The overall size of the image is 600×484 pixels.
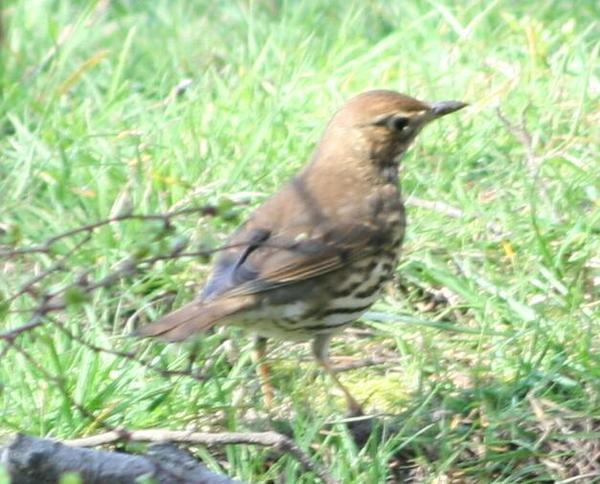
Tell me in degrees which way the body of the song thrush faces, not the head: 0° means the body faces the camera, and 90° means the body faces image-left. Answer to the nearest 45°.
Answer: approximately 270°

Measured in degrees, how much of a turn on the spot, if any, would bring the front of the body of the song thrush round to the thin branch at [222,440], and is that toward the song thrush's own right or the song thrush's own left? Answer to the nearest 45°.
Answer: approximately 135° to the song thrush's own right

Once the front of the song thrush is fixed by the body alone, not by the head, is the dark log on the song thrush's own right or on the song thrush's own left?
on the song thrush's own right
